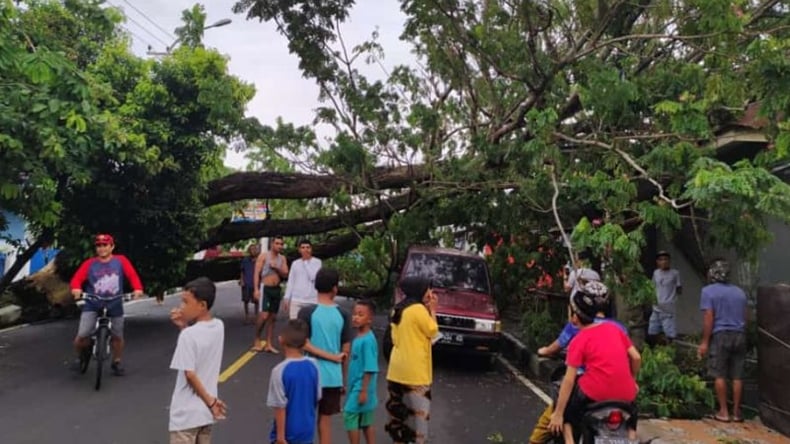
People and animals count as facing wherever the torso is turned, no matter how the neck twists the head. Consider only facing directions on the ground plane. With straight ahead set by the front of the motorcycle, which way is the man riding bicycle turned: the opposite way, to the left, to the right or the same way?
the opposite way

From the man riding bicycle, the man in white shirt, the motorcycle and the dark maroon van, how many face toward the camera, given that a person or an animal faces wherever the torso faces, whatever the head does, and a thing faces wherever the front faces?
3

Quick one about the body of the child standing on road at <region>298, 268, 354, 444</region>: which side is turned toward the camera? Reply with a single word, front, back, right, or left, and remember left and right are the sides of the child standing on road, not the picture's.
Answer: back

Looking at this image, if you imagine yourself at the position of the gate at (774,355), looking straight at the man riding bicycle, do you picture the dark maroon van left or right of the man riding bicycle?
right

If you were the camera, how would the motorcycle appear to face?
facing away from the viewer and to the left of the viewer

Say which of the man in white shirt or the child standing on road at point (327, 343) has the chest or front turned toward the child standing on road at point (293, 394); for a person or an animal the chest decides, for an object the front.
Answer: the man in white shirt

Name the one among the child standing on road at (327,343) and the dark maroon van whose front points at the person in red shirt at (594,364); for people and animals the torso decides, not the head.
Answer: the dark maroon van

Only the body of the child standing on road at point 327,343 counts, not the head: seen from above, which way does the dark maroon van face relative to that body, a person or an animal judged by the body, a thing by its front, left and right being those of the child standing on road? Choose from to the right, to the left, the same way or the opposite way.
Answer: the opposite way
